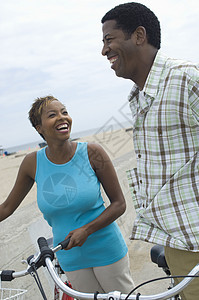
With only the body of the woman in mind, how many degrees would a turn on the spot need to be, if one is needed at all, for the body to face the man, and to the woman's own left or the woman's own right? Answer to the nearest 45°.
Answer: approximately 45° to the woman's own left

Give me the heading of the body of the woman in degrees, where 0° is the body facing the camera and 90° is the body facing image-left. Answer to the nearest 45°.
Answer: approximately 0°
